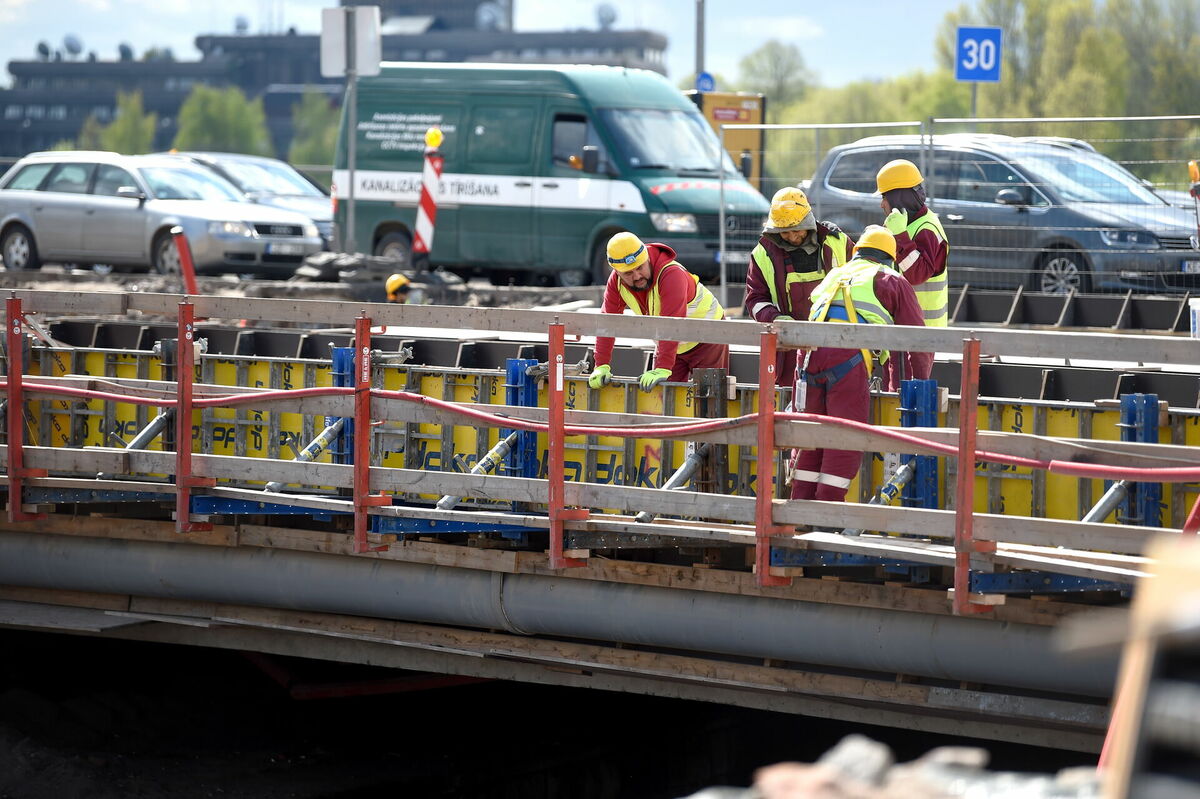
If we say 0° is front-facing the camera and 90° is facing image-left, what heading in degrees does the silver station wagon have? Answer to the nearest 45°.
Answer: approximately 315°

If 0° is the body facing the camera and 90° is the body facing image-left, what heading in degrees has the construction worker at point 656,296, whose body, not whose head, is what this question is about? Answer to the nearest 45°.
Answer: approximately 45°

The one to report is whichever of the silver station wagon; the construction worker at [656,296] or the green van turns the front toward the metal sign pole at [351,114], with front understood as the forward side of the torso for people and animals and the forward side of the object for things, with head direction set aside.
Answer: the silver station wagon

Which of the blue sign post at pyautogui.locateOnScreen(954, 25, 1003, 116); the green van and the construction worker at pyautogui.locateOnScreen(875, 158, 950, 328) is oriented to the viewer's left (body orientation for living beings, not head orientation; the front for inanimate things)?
the construction worker

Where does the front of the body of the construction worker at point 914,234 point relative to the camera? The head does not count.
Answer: to the viewer's left

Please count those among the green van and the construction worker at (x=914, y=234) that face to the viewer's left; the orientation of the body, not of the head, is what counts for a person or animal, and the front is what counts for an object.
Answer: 1

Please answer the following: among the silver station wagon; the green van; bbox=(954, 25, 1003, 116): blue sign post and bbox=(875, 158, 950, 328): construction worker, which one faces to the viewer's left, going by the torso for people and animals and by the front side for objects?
the construction worker

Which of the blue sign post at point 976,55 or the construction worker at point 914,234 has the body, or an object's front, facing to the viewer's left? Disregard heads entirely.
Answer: the construction worker

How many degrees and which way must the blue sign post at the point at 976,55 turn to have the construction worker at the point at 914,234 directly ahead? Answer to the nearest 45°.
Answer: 0° — it already faces them

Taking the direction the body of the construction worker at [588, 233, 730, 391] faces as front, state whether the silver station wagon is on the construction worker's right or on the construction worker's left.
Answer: on the construction worker's right
